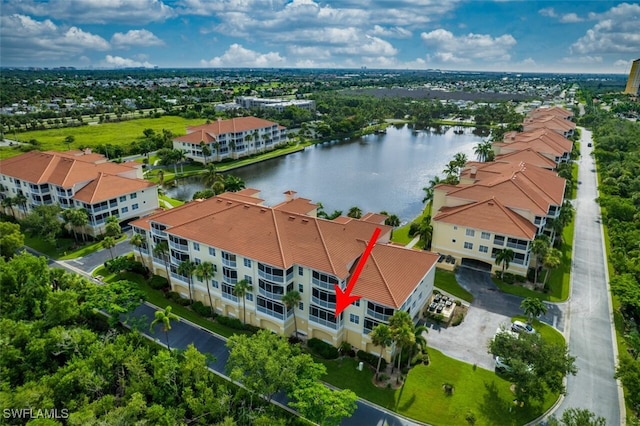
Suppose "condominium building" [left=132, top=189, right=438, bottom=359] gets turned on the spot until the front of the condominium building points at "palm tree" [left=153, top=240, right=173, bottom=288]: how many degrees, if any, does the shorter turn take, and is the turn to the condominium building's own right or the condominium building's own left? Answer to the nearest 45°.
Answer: approximately 90° to the condominium building's own right

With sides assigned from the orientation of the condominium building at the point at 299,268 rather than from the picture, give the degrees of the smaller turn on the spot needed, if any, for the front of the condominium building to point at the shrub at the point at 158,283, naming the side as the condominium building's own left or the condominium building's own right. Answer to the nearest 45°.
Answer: approximately 90° to the condominium building's own right

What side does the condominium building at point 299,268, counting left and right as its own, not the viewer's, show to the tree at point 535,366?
left

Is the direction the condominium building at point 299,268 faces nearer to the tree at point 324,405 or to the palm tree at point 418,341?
the tree

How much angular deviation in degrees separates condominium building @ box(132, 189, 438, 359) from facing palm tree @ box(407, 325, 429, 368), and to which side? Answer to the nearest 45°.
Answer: approximately 90° to its left

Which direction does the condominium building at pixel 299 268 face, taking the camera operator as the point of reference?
facing the viewer and to the left of the viewer

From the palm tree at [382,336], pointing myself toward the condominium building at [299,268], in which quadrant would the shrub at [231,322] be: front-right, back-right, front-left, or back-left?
front-left

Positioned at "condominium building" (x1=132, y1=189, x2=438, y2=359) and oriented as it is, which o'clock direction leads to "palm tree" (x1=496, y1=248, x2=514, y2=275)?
The palm tree is roughly at 7 o'clock from the condominium building.
